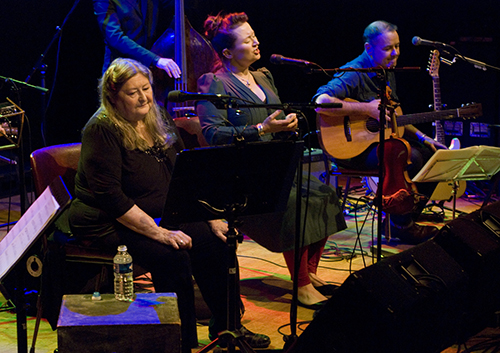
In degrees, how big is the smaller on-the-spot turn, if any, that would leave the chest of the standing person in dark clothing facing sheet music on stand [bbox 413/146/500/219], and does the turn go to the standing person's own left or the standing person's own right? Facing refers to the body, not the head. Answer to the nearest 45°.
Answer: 0° — they already face it

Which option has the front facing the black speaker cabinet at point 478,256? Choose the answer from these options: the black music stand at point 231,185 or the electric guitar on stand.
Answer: the electric guitar on stand

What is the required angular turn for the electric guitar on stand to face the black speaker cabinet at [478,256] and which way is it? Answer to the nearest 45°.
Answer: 0° — it already faces it

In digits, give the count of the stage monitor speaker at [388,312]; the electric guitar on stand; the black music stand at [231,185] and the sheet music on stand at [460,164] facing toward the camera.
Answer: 1

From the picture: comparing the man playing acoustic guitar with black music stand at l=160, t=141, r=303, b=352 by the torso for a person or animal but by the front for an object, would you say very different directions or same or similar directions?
very different directions

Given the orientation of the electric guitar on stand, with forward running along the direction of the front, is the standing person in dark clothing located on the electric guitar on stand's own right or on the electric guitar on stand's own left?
on the electric guitar on stand's own right

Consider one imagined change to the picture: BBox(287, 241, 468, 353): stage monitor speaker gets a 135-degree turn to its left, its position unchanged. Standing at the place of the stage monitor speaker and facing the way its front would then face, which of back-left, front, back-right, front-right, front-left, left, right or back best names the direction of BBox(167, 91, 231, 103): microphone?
right

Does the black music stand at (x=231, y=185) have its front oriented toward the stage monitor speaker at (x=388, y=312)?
no

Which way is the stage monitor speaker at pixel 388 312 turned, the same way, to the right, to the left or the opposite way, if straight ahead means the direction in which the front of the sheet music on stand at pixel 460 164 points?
the same way

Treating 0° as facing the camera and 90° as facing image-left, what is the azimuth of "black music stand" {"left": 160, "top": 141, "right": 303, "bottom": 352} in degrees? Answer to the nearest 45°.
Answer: approximately 135°

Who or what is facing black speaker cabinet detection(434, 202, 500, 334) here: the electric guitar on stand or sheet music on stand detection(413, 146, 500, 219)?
the electric guitar on stand

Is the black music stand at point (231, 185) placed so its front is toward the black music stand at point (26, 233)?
no

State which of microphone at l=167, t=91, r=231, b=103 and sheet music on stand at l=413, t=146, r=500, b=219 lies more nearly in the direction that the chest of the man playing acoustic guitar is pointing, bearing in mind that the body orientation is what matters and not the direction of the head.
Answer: the sheet music on stand

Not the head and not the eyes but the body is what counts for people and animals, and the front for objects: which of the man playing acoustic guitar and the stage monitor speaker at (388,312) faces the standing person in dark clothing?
the stage monitor speaker

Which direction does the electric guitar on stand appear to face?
toward the camera
